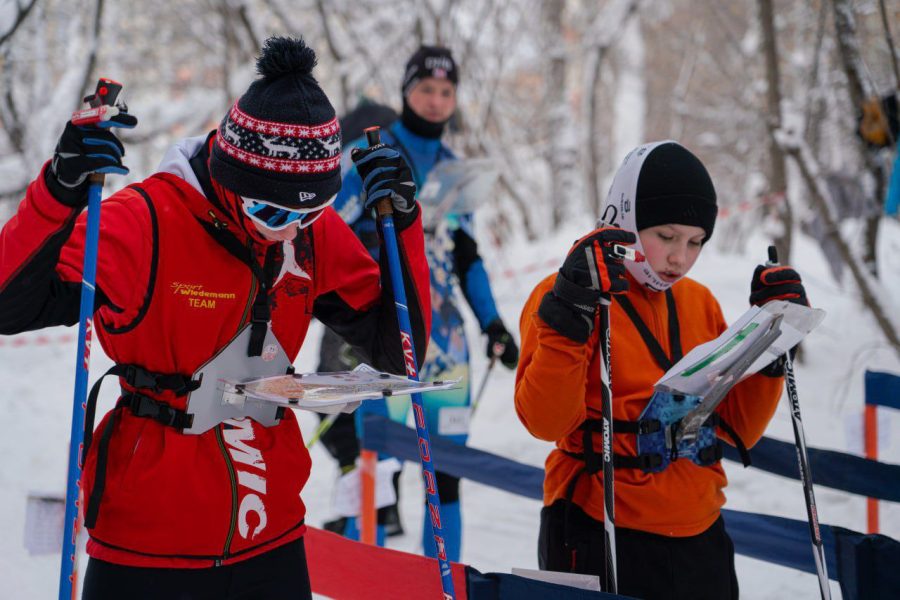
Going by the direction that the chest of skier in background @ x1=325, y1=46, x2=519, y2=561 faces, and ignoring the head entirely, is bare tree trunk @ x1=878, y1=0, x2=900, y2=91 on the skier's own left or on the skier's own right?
on the skier's own left

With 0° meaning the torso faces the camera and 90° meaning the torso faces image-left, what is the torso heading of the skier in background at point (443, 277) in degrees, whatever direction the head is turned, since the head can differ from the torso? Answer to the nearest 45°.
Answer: approximately 0°

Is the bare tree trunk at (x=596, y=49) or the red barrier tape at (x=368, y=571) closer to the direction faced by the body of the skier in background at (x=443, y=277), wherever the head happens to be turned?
the red barrier tape

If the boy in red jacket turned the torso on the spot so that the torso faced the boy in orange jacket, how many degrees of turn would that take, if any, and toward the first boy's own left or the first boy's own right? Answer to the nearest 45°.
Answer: approximately 45° to the first boy's own left

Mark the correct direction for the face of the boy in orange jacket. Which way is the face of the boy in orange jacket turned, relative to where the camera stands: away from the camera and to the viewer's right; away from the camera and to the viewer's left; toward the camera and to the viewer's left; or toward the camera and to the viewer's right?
toward the camera and to the viewer's right

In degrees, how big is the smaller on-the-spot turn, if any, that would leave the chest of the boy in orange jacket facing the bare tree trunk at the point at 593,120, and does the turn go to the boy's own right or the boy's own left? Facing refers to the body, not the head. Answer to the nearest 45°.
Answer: approximately 135° to the boy's own left

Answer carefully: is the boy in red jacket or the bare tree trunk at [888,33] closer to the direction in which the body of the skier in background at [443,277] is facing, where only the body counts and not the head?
the boy in red jacket

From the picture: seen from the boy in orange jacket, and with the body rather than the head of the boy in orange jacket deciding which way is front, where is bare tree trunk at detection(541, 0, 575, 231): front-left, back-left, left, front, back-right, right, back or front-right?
back-left

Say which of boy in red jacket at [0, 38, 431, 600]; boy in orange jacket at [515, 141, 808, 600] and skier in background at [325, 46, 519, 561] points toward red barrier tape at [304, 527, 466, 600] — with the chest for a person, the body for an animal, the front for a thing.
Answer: the skier in background

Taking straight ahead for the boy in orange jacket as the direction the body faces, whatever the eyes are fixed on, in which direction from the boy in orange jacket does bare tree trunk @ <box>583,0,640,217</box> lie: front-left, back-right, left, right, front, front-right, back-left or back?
back-left
